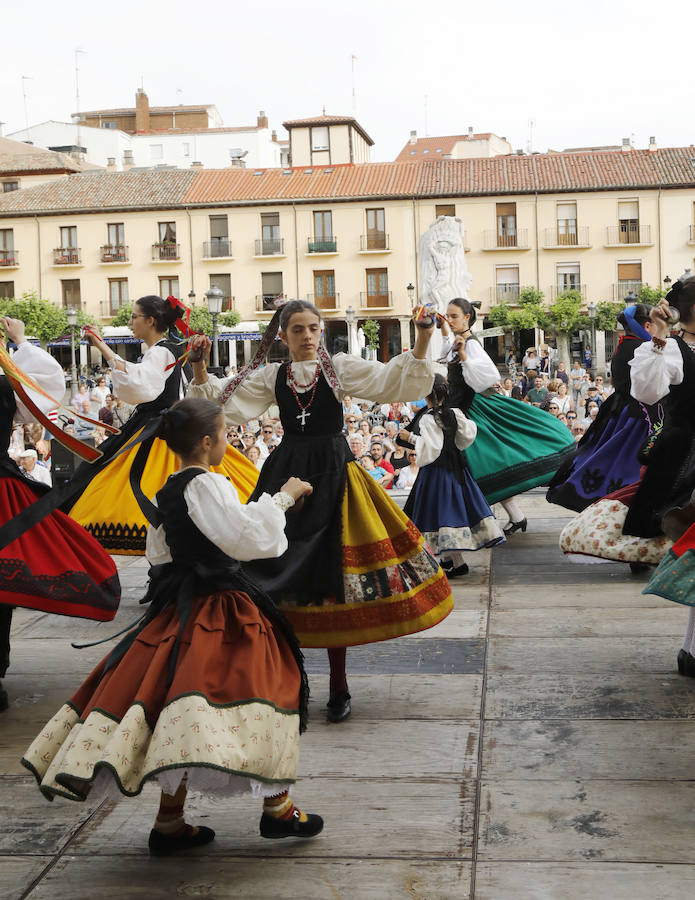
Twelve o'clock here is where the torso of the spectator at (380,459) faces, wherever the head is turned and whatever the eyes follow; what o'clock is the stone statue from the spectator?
The stone statue is roughly at 6 o'clock from the spectator.

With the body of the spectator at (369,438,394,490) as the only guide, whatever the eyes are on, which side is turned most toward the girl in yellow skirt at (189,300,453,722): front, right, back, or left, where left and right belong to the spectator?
front

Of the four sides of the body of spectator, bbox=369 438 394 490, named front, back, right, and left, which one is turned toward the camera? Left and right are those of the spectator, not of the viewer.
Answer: front

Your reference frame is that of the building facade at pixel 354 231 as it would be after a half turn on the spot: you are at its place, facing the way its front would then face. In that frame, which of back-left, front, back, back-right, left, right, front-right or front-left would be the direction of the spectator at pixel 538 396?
back

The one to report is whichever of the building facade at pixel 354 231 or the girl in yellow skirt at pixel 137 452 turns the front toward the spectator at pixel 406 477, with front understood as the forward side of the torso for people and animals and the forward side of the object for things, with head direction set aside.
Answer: the building facade

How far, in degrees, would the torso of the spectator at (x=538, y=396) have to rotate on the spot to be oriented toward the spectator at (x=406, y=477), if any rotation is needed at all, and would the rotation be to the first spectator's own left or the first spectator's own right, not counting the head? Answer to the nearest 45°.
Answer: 0° — they already face them

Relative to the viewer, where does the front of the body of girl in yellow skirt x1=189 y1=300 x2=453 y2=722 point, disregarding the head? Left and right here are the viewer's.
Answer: facing the viewer

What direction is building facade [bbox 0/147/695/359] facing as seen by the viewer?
toward the camera

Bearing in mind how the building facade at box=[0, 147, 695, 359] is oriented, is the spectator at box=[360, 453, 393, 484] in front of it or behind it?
in front

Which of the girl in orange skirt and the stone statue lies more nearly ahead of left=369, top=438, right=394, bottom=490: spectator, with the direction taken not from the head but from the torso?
the girl in orange skirt

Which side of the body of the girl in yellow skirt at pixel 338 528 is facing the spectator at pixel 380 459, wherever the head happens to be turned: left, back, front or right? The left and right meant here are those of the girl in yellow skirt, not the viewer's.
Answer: back
